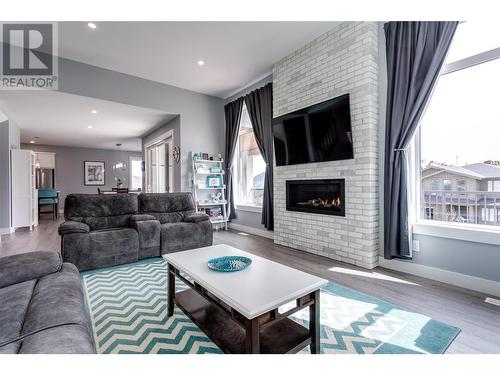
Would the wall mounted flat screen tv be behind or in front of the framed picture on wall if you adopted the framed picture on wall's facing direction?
in front

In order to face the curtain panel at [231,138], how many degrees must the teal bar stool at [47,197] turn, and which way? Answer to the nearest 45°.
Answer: approximately 135° to its right

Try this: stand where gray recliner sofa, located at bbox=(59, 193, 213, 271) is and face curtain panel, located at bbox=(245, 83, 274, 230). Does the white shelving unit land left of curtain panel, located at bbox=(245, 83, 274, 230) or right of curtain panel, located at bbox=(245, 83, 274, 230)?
left

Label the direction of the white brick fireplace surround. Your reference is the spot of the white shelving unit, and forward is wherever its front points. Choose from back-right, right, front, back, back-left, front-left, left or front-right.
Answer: front-left

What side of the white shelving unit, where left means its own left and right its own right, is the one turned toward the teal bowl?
front

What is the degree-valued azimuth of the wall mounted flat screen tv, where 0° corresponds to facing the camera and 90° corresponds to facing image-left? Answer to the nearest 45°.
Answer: approximately 45°

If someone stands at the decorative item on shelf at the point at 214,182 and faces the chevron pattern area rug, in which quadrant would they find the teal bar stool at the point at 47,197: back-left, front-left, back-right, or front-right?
back-right

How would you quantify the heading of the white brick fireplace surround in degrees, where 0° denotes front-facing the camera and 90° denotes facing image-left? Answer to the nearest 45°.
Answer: approximately 45°

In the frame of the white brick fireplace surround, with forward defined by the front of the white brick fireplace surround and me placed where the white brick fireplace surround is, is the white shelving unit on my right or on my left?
on my right

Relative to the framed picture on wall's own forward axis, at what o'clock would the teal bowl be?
The teal bowl is roughly at 12 o'clock from the framed picture on wall.

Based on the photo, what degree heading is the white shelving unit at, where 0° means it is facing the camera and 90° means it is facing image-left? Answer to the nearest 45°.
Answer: approximately 0°
